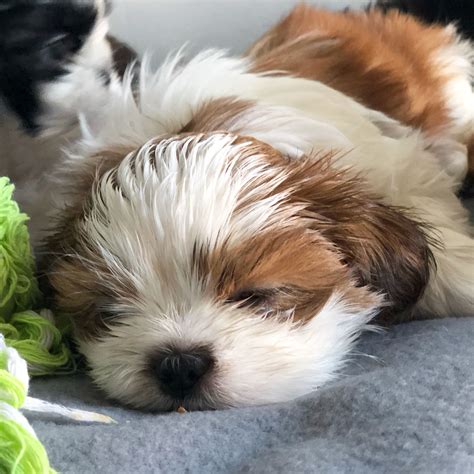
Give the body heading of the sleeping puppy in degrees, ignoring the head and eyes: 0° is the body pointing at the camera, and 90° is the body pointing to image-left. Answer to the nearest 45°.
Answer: approximately 45°

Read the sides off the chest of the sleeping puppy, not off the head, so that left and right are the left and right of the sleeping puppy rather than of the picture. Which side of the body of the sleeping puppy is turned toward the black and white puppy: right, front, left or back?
right
